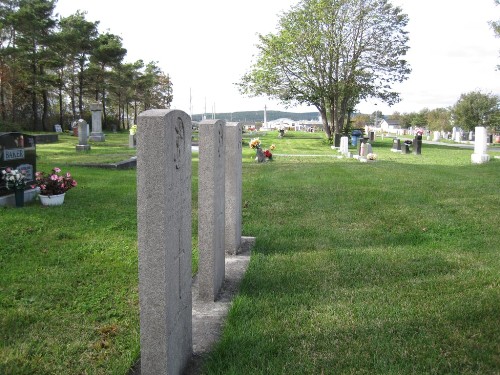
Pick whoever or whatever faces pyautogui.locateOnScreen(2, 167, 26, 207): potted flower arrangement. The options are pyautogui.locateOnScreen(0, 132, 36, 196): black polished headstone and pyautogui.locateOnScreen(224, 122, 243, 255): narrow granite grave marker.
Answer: the black polished headstone

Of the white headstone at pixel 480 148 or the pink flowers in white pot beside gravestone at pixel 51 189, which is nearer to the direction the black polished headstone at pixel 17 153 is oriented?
the pink flowers in white pot beside gravestone

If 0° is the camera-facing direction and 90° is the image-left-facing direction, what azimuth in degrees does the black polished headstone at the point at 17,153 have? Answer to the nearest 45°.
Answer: approximately 0°

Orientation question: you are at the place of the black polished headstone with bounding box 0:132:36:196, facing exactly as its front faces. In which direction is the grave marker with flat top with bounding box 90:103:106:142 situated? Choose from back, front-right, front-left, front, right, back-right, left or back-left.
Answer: back

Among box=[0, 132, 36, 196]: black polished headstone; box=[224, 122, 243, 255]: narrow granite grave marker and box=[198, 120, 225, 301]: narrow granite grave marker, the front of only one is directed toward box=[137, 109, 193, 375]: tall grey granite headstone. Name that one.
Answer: the black polished headstone

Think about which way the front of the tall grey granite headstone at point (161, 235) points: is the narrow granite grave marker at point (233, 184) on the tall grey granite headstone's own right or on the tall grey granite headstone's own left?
on the tall grey granite headstone's own left
